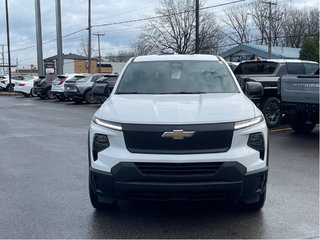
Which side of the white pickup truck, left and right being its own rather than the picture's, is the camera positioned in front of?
front

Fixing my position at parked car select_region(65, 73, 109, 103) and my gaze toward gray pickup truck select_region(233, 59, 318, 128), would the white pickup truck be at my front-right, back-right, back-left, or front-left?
front-right

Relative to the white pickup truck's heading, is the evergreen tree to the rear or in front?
to the rear

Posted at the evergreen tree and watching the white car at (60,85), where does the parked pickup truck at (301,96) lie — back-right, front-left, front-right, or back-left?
front-left

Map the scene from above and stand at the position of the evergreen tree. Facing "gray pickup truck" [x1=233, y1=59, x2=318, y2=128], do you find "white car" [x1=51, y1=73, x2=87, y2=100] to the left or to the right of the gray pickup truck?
right

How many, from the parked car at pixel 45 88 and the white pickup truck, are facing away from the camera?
1

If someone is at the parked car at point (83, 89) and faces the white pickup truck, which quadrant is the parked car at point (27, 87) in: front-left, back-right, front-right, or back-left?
back-right
